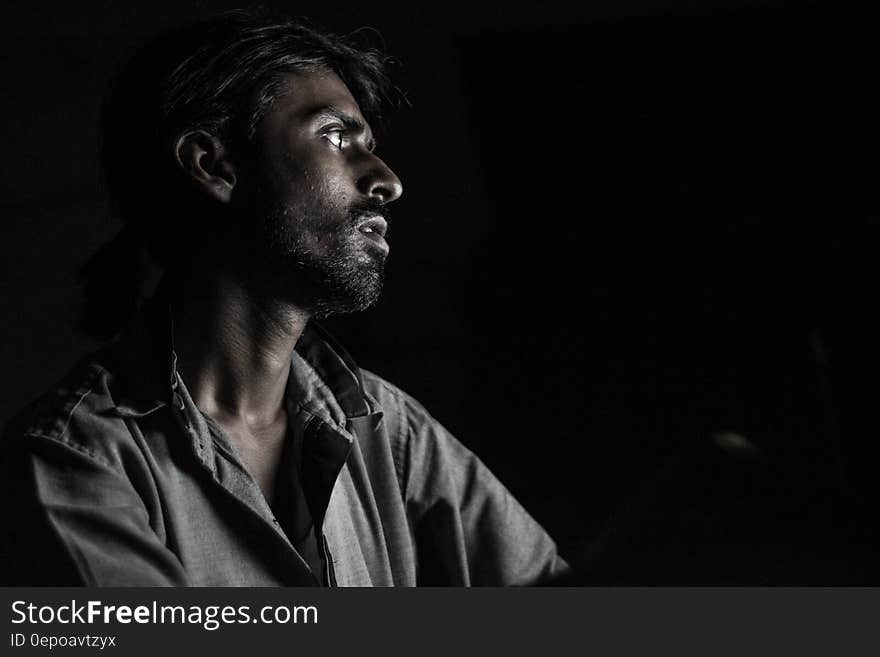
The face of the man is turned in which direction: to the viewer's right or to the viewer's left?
to the viewer's right

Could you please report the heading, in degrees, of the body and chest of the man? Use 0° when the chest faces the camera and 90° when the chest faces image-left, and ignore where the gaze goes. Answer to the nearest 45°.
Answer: approximately 315°
